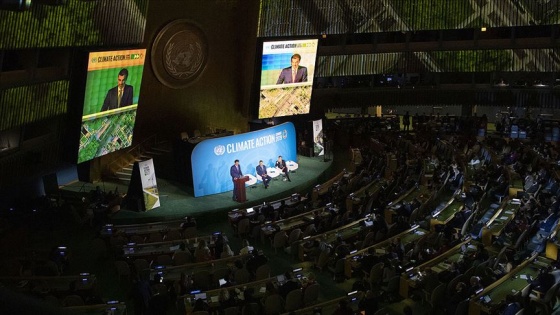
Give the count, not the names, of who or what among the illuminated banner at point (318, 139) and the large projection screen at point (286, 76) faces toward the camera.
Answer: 2

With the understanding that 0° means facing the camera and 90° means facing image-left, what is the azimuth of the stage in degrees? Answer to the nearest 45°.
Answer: approximately 315°

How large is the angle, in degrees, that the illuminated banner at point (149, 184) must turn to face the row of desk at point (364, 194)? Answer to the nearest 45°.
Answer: approximately 45° to its left

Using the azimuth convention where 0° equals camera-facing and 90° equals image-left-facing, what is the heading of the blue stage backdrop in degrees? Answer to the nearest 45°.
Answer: approximately 315°

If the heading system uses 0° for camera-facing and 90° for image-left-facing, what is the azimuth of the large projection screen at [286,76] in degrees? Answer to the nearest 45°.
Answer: approximately 0°

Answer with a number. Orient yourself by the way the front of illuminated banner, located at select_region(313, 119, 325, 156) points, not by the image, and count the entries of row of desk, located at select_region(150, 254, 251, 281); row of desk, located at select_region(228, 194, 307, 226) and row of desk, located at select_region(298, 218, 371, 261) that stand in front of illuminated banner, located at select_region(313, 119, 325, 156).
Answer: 3

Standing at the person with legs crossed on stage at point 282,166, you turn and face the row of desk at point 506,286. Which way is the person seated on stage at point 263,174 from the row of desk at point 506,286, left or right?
right

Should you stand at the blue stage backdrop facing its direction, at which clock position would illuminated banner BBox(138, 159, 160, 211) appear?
The illuminated banner is roughly at 3 o'clock from the blue stage backdrop.
